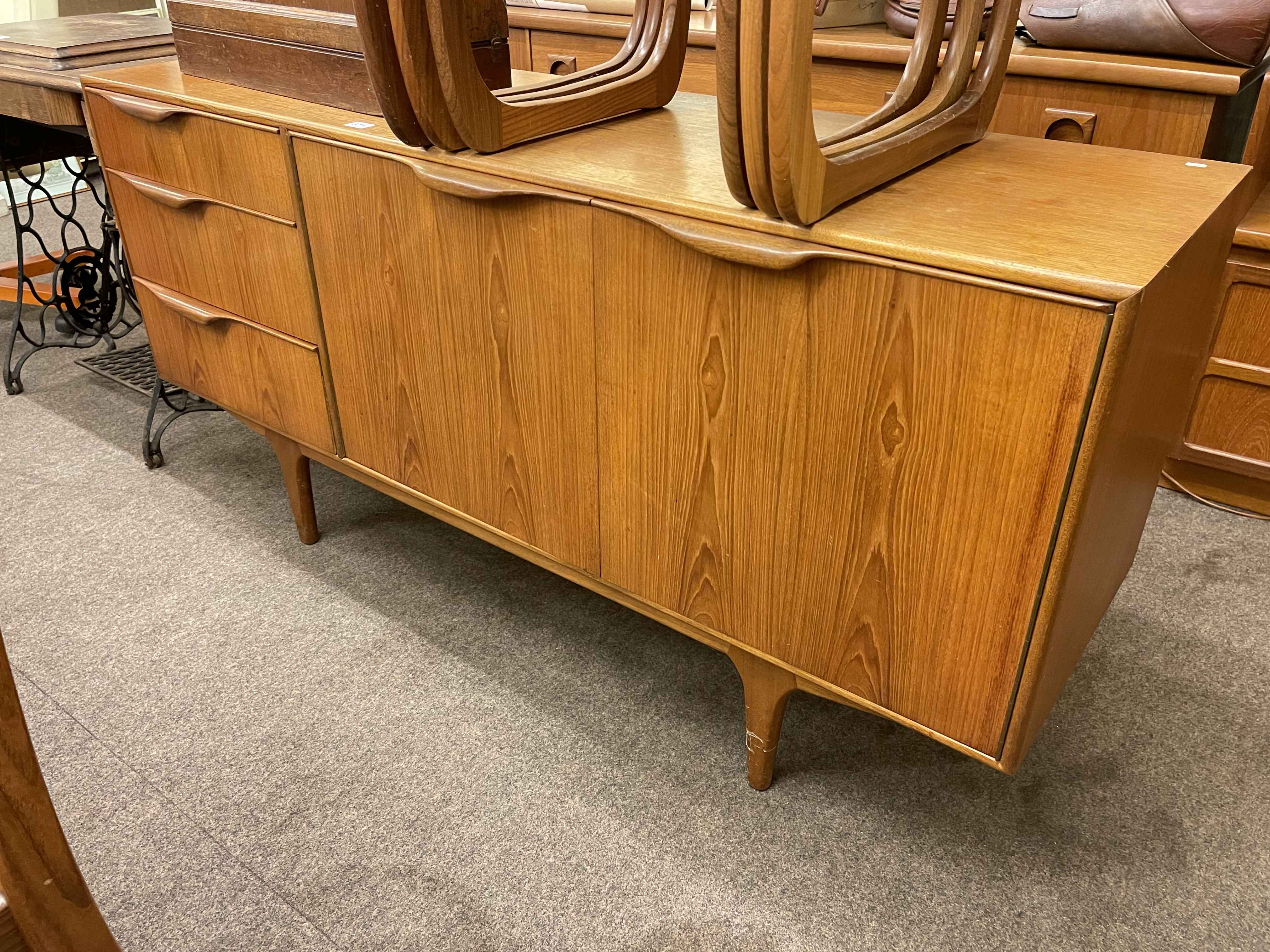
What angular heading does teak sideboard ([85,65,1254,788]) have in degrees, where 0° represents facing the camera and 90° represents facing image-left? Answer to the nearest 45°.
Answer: approximately 45°

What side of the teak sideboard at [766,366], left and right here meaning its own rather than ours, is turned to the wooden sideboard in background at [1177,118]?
back
